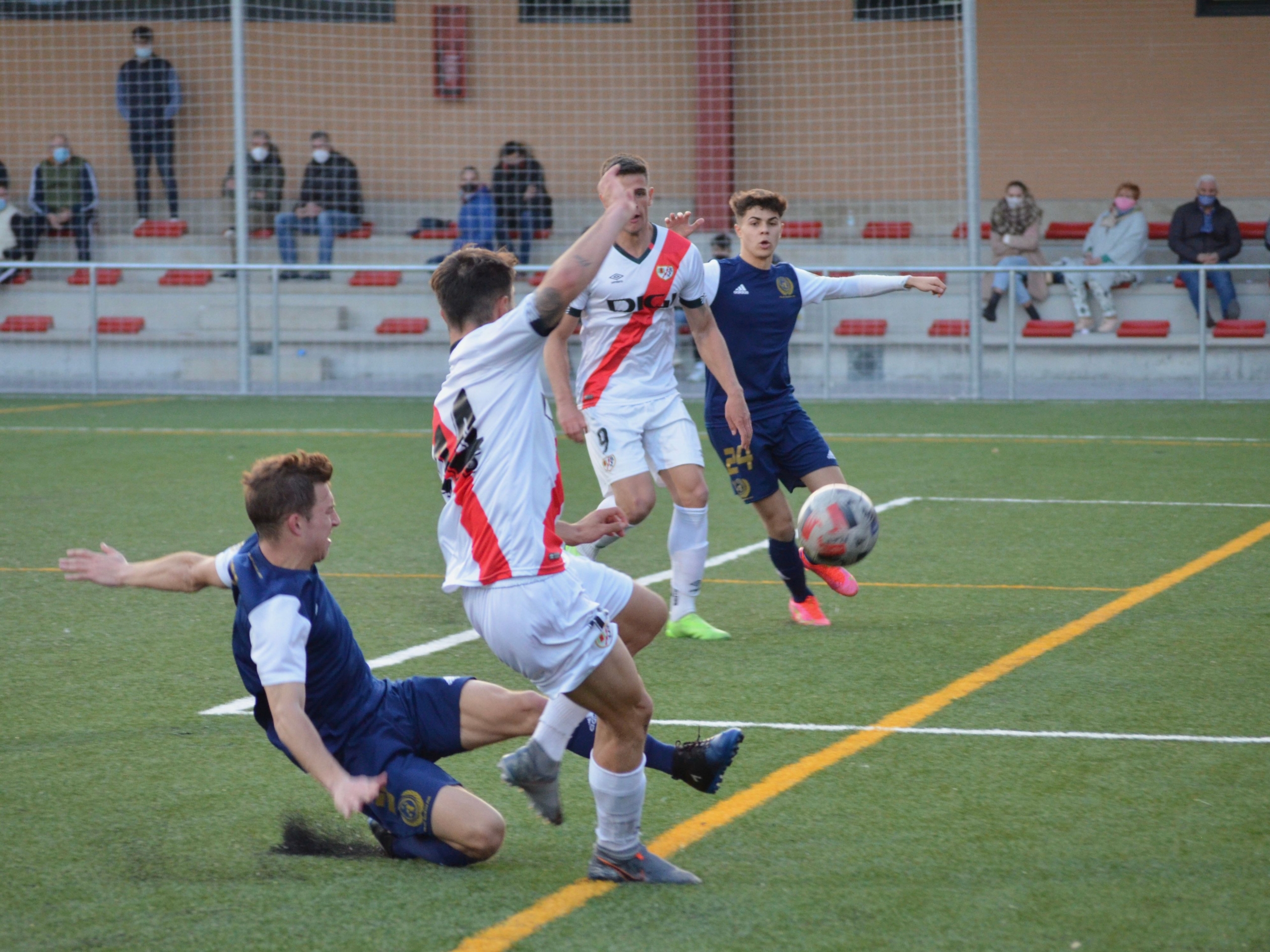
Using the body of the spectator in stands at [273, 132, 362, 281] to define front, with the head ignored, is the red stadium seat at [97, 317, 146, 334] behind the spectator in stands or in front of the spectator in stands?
in front

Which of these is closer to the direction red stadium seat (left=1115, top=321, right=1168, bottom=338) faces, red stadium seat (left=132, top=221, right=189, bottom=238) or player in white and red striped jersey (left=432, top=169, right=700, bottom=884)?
the player in white and red striped jersey

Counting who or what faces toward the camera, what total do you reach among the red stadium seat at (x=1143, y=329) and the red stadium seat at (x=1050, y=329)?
2

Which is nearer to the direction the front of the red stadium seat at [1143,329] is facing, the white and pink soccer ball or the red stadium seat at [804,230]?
the white and pink soccer ball

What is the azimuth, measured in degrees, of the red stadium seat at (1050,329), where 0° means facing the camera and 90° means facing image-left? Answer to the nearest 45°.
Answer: approximately 0°

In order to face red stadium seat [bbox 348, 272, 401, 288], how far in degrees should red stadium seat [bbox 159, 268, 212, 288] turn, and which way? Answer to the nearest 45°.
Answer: approximately 90° to its left

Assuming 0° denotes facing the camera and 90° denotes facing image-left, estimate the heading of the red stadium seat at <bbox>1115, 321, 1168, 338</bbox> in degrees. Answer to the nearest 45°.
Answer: approximately 0°

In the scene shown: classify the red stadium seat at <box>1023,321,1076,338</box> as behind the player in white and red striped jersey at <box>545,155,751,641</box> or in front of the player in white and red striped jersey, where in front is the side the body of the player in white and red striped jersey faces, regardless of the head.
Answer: behind

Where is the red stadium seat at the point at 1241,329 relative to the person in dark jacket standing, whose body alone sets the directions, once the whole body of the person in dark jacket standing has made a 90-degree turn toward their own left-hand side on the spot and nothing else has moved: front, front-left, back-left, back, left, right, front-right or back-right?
front-right

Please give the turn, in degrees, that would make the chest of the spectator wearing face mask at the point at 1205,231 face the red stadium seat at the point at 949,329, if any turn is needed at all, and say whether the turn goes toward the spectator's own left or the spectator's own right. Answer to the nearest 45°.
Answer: approximately 45° to the spectator's own right
